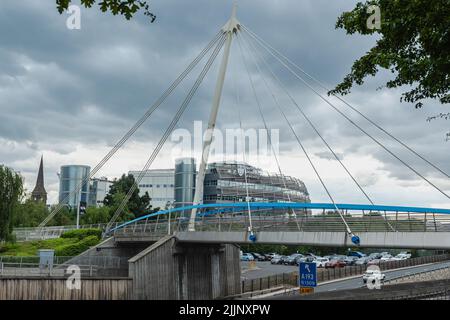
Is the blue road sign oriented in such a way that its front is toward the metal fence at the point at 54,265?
no

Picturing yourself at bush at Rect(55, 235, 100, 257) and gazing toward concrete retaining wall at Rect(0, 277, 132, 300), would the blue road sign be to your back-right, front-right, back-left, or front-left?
front-left

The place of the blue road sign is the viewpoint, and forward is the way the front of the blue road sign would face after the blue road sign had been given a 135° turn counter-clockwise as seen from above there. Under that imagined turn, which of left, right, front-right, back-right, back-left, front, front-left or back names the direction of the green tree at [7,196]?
left

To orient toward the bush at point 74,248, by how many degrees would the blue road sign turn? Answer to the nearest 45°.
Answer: approximately 135° to its right

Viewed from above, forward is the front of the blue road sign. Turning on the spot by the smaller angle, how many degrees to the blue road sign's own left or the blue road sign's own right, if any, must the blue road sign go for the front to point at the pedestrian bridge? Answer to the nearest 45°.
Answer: approximately 180°

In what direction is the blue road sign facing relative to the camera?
toward the camera

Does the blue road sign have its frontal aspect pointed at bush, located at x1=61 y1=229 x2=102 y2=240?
no
